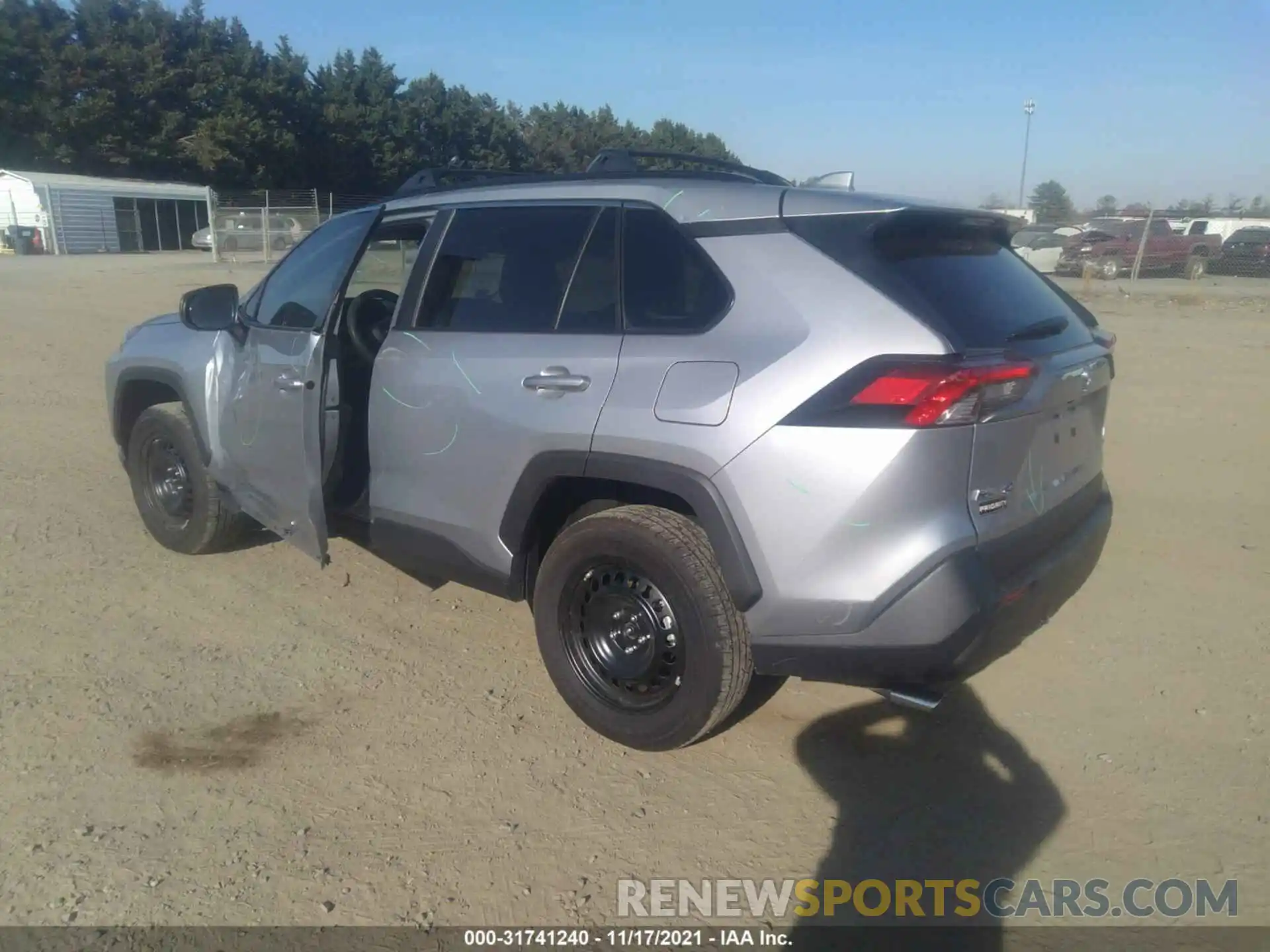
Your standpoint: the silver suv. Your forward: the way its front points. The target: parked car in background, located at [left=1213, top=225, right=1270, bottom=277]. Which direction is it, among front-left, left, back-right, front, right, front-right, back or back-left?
right

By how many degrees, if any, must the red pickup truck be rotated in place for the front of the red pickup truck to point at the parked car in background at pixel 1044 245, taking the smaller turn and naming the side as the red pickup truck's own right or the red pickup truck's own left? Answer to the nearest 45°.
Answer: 0° — it already faces it

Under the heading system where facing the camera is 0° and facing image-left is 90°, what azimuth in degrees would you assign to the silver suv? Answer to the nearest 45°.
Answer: approximately 135°

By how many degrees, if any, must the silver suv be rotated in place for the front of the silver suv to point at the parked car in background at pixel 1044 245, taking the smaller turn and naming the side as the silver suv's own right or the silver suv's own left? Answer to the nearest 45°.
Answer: approximately 90° to the silver suv's own right

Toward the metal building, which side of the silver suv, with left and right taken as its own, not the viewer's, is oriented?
front

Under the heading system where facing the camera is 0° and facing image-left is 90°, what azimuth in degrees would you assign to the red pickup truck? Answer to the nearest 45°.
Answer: approximately 45°

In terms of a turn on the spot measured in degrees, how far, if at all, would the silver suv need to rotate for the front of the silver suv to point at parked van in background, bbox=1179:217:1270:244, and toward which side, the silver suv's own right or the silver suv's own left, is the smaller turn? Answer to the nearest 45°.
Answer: approximately 90° to the silver suv's own right

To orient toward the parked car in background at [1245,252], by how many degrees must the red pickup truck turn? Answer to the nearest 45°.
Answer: approximately 180°

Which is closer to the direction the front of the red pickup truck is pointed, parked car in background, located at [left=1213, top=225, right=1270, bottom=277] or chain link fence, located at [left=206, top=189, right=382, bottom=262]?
the chain link fence

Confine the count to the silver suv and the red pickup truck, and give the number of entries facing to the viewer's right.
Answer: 0

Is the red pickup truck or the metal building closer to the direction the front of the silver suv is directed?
the metal building

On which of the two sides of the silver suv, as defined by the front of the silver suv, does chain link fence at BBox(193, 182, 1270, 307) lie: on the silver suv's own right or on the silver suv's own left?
on the silver suv's own right
